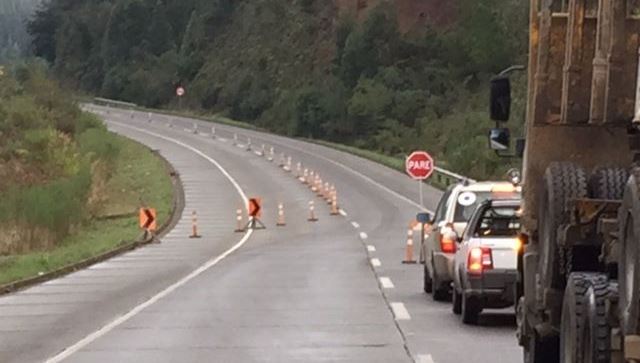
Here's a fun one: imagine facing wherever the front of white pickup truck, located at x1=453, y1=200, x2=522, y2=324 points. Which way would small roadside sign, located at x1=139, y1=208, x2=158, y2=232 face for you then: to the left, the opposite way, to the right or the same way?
the opposite way

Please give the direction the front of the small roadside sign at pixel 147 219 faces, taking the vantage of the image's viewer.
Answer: facing the viewer

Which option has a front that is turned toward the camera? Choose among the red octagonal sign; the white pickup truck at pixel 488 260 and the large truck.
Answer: the red octagonal sign

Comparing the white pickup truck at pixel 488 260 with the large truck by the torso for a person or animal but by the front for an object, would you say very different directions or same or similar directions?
same or similar directions

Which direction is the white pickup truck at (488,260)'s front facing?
away from the camera

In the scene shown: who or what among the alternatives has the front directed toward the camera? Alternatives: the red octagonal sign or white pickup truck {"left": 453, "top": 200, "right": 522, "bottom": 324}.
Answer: the red octagonal sign

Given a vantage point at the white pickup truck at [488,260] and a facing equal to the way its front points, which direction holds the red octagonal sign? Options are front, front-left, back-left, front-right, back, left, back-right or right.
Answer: front

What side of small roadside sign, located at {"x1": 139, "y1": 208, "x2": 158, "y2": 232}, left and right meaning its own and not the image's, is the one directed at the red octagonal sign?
left

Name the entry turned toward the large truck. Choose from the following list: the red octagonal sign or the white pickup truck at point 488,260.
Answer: the red octagonal sign

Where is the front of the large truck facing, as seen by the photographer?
facing away from the viewer

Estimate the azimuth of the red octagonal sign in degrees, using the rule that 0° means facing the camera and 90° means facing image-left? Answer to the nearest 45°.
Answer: approximately 0°

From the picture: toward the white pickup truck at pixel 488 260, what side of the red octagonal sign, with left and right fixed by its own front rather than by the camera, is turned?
front

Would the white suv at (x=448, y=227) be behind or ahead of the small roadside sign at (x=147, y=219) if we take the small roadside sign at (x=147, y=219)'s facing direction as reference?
ahead

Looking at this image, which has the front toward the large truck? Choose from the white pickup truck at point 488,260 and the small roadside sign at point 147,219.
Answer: the small roadside sign

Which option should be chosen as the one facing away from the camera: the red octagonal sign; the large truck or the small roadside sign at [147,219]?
the large truck

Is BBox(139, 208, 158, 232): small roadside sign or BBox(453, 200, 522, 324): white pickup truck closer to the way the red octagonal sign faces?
the white pickup truck
